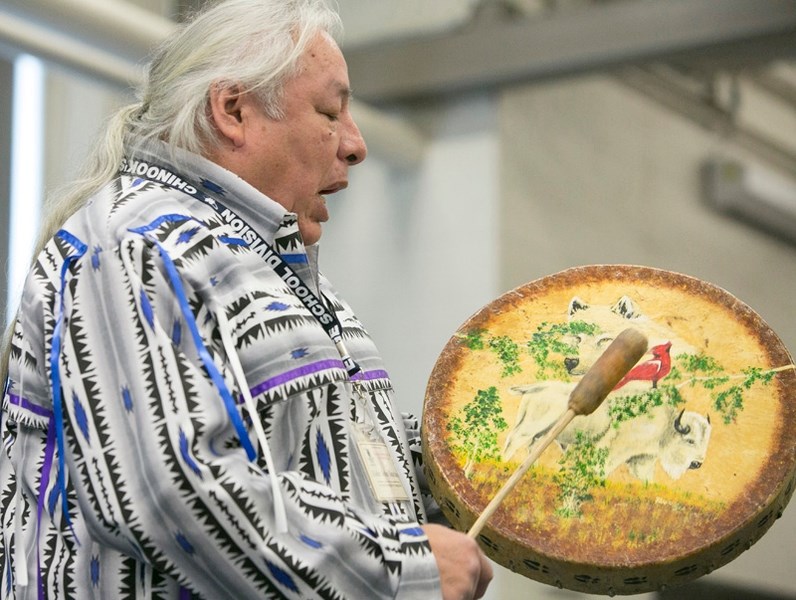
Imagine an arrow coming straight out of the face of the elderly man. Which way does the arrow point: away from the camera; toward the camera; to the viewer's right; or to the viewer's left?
to the viewer's right

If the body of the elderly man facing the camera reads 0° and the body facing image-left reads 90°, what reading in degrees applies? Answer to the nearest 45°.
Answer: approximately 270°
